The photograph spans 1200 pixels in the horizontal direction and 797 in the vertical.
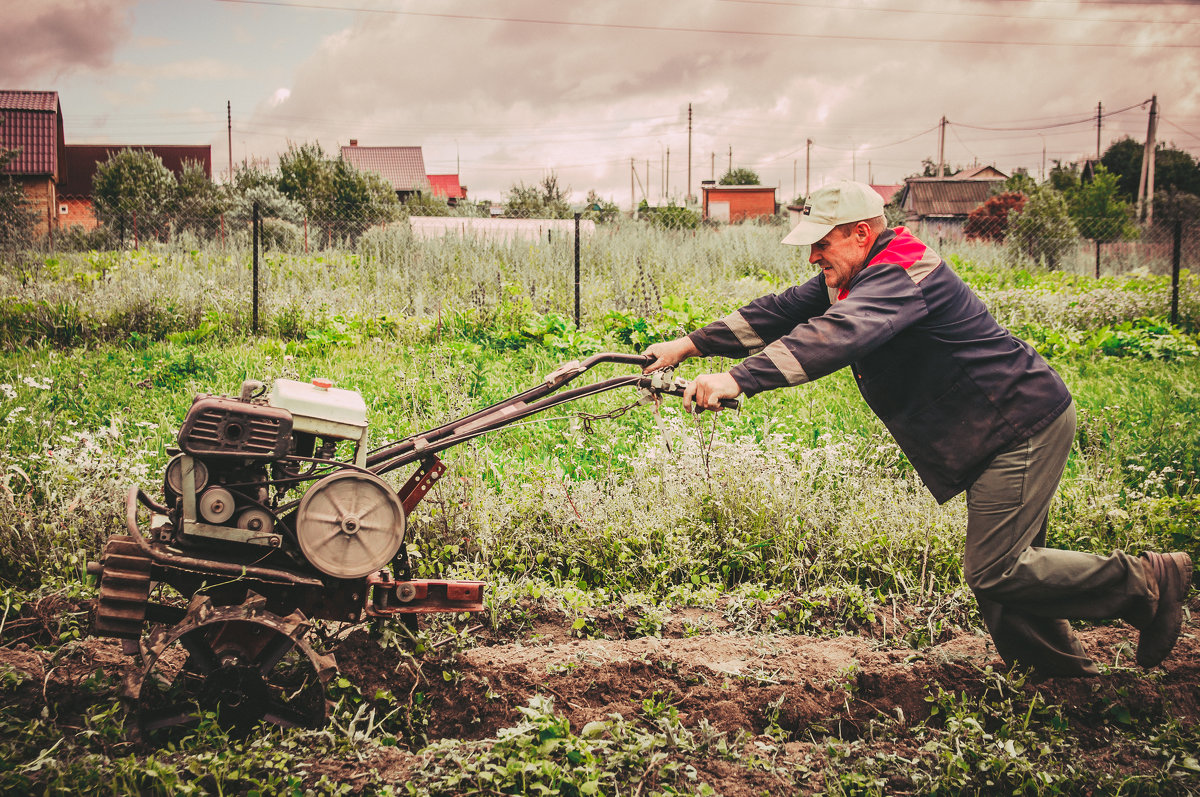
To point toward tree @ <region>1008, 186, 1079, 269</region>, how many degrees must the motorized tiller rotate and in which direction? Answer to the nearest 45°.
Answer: approximately 135° to its right

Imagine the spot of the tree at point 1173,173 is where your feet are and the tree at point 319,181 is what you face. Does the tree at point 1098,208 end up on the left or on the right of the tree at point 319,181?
left

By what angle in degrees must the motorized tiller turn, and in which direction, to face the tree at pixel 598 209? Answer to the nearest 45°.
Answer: approximately 90° to its right

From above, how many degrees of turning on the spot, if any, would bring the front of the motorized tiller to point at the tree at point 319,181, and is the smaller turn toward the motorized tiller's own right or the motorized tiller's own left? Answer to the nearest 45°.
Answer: approximately 90° to the motorized tiller's own right

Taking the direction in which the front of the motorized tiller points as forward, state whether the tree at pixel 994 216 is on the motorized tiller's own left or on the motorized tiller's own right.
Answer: on the motorized tiller's own right

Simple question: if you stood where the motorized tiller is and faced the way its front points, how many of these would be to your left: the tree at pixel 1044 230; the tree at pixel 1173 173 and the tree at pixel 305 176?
0

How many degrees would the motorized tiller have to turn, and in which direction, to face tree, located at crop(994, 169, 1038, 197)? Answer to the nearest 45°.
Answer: approximately 135° to its right

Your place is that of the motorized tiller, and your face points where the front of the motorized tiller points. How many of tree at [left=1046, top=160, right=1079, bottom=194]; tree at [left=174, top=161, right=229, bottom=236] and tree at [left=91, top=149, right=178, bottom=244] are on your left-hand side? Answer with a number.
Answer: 0

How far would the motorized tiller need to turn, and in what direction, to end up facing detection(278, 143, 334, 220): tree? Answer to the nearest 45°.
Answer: approximately 90° to its right

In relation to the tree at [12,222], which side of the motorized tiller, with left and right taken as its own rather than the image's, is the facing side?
right

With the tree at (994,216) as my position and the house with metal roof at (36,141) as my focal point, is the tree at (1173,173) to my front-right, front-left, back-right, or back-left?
back-right

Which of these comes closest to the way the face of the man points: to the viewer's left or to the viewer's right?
to the viewer's left

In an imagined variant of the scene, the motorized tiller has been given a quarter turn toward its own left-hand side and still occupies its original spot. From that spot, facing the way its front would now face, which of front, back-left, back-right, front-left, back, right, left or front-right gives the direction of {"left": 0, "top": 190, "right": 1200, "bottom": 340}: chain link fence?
back

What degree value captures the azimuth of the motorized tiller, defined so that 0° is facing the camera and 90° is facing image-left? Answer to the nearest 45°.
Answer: approximately 90°
